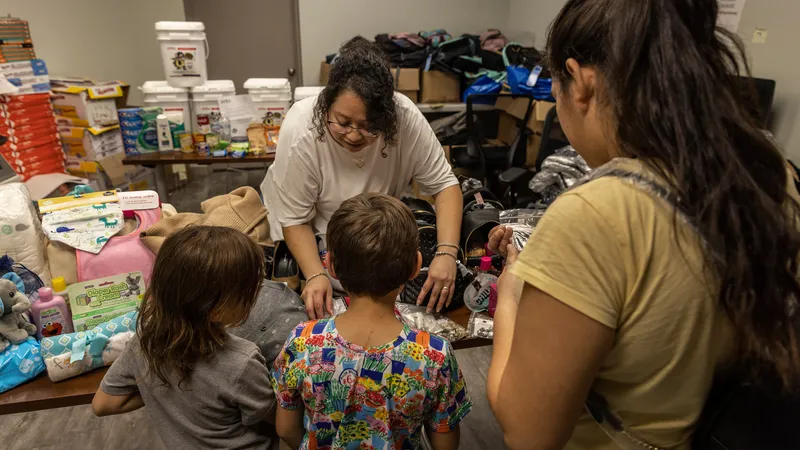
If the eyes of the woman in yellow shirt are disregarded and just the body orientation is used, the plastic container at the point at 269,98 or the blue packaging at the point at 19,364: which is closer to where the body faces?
the plastic container

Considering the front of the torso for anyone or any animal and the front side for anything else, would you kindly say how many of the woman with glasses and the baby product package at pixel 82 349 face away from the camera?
0

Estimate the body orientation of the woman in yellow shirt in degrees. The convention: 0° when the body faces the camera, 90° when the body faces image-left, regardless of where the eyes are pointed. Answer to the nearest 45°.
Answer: approximately 135°

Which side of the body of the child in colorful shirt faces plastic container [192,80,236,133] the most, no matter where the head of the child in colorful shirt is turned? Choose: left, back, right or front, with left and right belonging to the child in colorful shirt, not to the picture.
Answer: front

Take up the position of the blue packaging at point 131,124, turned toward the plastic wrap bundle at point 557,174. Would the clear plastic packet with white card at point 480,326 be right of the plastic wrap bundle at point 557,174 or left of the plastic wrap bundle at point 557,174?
right

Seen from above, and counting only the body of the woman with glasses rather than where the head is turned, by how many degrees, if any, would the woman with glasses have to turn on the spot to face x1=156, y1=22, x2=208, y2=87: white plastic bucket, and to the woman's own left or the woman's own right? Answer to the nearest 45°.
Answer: approximately 135° to the woman's own right

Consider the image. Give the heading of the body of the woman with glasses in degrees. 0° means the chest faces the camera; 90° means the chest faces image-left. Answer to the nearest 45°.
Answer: approximately 0°

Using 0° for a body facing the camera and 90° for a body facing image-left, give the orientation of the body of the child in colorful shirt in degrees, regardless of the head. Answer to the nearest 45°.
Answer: approximately 180°

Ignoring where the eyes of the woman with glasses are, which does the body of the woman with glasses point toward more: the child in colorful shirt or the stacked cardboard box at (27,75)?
the child in colorful shirt

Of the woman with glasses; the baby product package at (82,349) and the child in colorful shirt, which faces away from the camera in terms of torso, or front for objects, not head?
the child in colorful shirt

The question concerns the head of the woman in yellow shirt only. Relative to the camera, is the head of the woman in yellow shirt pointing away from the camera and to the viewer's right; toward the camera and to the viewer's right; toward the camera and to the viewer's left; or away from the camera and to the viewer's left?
away from the camera and to the viewer's left

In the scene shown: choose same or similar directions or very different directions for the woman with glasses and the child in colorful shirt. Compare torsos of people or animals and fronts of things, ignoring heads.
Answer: very different directions

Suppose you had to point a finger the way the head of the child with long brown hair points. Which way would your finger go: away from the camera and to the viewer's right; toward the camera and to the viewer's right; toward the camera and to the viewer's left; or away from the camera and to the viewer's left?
away from the camera and to the viewer's right

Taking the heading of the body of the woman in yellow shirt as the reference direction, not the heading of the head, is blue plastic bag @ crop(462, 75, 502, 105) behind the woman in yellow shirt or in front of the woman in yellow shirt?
in front

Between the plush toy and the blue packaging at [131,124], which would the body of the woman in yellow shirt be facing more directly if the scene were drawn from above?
the blue packaging

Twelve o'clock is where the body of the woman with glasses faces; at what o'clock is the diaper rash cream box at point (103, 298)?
The diaper rash cream box is roughly at 2 o'clock from the woman with glasses.

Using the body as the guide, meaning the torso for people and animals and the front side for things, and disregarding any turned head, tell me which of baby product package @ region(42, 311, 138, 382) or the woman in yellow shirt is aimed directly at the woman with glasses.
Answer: the woman in yellow shirt
